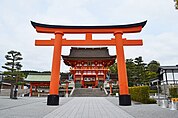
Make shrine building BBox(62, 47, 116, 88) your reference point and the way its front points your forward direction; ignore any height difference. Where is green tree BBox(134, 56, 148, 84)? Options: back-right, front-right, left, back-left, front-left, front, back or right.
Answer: front-left

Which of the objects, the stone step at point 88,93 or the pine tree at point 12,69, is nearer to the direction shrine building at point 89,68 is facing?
the stone step

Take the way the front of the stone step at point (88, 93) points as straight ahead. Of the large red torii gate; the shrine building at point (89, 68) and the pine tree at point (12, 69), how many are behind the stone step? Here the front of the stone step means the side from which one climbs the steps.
1

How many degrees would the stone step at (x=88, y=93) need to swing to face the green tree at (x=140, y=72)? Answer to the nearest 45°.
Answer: approximately 90° to its left

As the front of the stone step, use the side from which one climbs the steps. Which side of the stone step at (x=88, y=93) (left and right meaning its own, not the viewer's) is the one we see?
front

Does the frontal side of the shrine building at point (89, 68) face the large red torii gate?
yes

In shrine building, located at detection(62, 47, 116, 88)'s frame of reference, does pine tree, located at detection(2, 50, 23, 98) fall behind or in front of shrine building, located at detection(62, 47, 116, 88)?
in front

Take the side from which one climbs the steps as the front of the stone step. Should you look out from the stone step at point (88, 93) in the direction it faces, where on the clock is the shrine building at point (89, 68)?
The shrine building is roughly at 6 o'clock from the stone step.

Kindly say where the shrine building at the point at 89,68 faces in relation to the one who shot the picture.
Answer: facing the viewer

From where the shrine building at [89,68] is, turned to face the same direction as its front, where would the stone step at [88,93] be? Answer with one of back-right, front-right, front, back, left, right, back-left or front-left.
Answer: front

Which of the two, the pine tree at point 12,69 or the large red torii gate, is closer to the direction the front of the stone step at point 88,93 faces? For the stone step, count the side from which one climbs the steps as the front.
the large red torii gate

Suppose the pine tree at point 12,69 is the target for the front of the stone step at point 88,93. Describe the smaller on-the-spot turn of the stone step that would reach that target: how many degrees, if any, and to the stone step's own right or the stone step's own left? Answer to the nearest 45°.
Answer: approximately 45° to the stone step's own right

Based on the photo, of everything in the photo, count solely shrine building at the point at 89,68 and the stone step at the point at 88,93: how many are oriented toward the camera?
2
